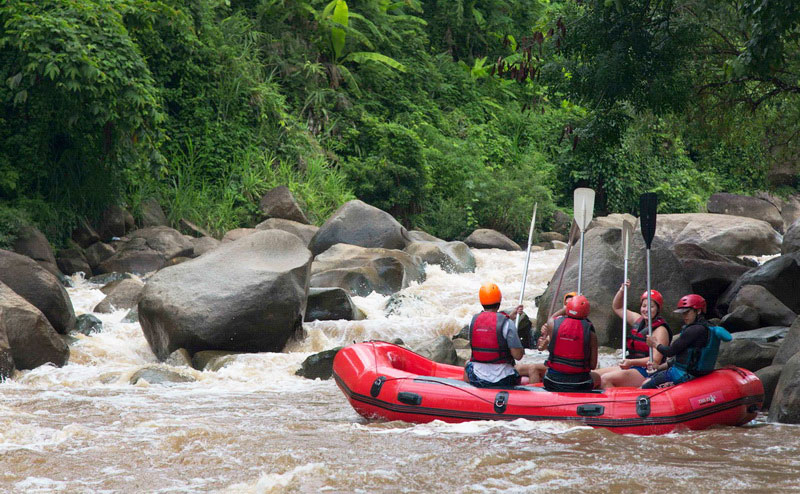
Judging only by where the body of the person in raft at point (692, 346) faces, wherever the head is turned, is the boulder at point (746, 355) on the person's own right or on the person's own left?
on the person's own right

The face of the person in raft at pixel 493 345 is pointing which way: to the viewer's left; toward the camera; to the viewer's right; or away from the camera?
away from the camera

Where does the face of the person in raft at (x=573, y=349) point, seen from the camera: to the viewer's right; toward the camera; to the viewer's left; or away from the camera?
away from the camera

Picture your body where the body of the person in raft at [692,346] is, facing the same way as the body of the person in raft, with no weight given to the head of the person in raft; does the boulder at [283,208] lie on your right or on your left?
on your right

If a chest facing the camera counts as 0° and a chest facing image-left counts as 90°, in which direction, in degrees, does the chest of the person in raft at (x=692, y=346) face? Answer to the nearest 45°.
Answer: approximately 90°

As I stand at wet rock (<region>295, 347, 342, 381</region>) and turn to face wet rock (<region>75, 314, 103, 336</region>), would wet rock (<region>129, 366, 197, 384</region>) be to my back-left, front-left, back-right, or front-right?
front-left

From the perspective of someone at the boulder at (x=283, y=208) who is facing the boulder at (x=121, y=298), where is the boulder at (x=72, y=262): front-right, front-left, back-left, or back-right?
front-right

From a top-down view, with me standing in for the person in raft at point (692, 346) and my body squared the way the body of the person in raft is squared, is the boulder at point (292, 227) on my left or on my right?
on my right

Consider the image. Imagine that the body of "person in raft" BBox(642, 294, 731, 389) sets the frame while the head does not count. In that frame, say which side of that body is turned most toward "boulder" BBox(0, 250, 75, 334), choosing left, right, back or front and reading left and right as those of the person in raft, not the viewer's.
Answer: front

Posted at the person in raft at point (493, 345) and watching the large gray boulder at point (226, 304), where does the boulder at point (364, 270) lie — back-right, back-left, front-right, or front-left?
front-right

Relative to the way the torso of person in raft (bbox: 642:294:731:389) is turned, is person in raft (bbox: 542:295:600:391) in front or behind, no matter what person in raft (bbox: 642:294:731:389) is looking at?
in front

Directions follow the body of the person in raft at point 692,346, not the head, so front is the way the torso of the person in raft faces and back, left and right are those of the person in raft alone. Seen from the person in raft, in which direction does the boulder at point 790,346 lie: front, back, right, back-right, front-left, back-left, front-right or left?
back-right

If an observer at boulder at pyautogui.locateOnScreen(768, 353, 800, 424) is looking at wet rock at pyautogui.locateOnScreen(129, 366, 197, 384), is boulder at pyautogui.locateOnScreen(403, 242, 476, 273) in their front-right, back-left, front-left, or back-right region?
front-right

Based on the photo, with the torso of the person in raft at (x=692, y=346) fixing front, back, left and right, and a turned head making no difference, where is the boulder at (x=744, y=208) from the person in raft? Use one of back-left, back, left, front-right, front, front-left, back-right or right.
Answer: right

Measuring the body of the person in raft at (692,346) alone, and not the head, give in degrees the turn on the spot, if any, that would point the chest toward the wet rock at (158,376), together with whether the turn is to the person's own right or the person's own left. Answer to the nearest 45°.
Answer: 0° — they already face it

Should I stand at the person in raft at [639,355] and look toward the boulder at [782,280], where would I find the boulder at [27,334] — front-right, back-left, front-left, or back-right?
back-left

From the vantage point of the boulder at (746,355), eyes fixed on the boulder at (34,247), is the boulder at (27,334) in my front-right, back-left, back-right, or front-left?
front-left

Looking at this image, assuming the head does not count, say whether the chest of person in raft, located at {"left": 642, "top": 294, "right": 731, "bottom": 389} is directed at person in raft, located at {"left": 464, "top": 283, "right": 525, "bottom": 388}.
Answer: yes

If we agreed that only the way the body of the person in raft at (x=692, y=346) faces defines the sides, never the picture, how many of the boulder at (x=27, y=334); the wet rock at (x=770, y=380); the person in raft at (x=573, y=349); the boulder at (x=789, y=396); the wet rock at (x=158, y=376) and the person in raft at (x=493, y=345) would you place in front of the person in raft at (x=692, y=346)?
4

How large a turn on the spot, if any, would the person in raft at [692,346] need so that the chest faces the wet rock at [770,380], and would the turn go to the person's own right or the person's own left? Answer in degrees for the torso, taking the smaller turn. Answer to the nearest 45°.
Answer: approximately 135° to the person's own right
